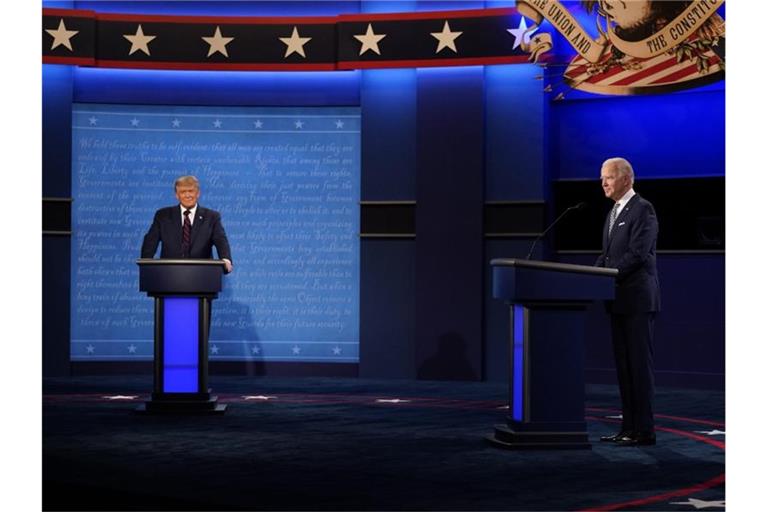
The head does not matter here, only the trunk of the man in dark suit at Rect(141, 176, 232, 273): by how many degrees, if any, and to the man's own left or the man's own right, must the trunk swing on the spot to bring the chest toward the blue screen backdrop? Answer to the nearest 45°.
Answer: approximately 180°

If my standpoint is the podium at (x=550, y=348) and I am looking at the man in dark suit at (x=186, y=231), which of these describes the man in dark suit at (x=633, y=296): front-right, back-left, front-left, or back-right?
back-right

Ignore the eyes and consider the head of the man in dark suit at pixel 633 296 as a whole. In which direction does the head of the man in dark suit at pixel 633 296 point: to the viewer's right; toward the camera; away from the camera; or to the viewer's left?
to the viewer's left

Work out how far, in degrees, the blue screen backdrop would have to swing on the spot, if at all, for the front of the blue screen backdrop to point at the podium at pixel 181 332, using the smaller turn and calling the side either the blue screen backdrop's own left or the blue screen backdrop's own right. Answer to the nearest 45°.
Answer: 0° — it already faces it

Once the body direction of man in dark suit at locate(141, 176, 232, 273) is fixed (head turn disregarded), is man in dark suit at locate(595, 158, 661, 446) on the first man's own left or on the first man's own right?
on the first man's own left

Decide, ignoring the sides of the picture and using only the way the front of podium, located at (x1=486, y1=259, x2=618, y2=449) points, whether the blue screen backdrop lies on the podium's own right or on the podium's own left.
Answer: on the podium's own right

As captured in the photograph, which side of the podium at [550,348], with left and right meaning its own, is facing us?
left

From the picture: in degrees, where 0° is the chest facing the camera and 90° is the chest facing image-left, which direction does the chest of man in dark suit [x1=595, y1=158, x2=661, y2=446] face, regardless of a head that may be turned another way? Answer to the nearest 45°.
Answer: approximately 45°

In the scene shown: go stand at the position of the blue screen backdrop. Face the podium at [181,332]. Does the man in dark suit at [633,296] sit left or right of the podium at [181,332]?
left

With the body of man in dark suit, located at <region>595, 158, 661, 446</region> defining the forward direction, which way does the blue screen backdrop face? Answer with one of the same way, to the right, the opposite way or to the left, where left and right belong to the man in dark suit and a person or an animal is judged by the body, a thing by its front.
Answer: to the left

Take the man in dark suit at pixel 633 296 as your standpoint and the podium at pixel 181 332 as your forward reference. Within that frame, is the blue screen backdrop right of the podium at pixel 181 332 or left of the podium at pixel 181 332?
right

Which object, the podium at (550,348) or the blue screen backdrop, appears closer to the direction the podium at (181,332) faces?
the podium
